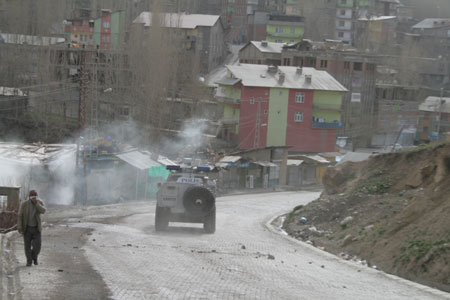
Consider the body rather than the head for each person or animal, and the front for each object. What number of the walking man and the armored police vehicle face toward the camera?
1

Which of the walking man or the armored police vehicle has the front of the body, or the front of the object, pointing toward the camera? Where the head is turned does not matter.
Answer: the walking man

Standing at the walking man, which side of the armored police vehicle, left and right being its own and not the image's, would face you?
back

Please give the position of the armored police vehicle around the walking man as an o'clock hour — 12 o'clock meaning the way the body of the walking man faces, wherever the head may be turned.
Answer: The armored police vehicle is roughly at 7 o'clock from the walking man.

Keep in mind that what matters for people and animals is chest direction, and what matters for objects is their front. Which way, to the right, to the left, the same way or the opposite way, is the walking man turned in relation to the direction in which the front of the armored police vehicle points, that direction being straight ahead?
the opposite way

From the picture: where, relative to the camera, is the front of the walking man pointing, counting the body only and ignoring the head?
toward the camera

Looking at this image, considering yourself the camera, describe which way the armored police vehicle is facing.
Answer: facing away from the viewer
